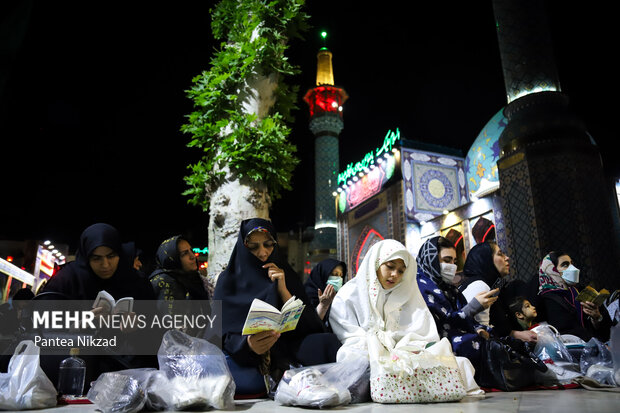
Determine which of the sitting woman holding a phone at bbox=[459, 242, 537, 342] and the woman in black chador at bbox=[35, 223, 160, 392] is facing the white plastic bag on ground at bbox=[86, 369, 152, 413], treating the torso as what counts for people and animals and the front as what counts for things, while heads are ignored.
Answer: the woman in black chador

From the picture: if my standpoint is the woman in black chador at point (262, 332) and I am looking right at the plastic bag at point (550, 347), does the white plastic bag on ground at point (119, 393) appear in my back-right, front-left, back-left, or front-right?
back-right

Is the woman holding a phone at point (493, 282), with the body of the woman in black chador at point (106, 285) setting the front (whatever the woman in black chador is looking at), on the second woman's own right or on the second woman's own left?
on the second woman's own left

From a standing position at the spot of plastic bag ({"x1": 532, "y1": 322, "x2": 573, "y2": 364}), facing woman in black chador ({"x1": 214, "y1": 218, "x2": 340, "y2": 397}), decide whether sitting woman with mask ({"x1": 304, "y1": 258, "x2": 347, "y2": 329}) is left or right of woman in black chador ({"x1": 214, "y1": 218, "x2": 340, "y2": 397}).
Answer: right

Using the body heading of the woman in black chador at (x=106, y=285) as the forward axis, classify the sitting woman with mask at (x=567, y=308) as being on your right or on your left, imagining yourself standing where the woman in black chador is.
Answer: on your left

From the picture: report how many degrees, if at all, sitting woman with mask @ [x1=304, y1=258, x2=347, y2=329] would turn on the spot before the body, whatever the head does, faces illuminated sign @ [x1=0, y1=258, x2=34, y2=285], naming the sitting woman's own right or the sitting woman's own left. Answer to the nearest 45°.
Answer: approximately 180°

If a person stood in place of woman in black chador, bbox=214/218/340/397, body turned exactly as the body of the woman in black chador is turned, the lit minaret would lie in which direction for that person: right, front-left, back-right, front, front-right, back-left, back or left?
back-left

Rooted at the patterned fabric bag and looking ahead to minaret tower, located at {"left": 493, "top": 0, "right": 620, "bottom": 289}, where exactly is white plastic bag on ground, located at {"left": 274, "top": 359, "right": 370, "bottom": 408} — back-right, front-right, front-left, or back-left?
back-left
